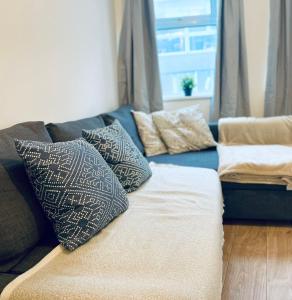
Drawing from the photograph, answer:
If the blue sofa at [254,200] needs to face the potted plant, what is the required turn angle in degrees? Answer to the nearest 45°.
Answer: approximately 180°

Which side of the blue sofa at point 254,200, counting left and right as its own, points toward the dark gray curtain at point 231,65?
back

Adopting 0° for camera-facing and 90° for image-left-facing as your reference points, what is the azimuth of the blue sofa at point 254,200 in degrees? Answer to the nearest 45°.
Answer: approximately 0°
